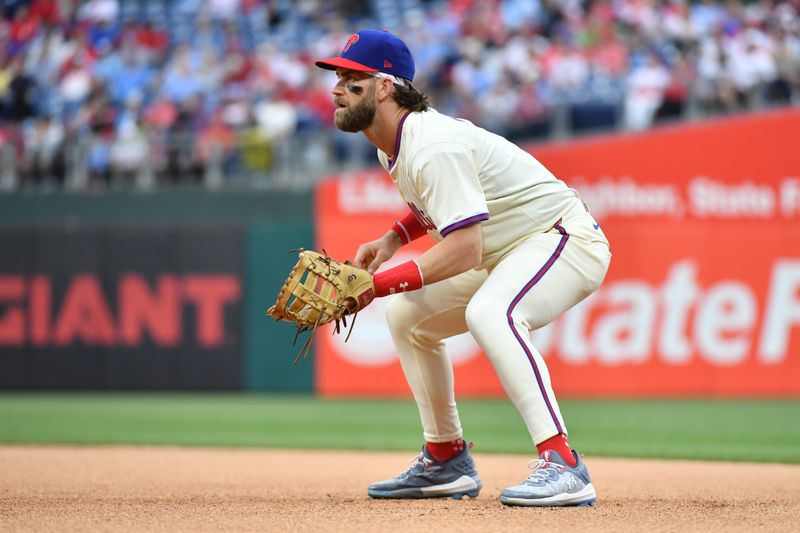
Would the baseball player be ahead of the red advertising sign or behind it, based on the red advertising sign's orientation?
ahead

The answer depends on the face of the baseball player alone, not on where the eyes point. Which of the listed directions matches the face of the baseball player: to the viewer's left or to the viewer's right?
to the viewer's left

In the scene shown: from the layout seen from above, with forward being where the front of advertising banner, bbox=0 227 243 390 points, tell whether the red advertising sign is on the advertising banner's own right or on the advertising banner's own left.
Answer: on the advertising banner's own left

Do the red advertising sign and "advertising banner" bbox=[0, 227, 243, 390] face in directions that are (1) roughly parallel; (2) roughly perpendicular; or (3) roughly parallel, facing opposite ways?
roughly parallel

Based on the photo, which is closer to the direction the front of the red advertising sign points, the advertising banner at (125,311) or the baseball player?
the baseball player

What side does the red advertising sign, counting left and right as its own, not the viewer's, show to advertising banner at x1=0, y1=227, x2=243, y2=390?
right

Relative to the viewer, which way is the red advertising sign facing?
toward the camera

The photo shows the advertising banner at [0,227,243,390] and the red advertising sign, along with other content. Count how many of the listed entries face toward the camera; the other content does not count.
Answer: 2

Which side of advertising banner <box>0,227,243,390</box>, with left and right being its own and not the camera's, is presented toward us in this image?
front

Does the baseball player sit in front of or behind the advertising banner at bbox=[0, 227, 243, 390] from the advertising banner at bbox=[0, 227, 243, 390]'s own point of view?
in front

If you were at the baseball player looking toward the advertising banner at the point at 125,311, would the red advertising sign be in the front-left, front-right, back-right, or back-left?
front-right
